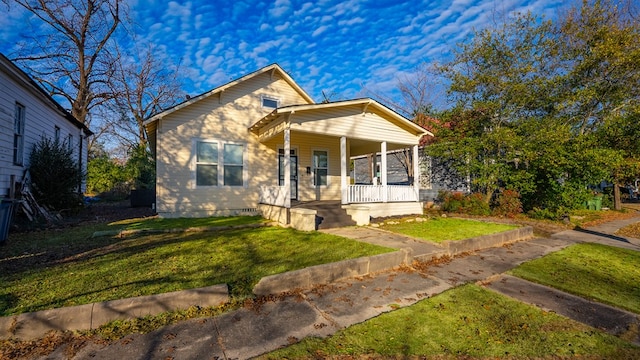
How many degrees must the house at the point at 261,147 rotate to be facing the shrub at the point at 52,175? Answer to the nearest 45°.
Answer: approximately 135° to its right

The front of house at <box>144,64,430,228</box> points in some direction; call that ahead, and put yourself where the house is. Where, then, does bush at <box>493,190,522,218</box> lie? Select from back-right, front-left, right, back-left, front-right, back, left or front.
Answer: front-left

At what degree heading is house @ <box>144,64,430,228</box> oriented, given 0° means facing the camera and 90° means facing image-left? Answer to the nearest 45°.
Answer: approximately 315°

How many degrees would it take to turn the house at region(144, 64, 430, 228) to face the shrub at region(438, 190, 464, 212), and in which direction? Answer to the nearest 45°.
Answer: approximately 45° to its left

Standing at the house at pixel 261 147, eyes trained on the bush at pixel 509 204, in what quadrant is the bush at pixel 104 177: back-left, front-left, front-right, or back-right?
back-left

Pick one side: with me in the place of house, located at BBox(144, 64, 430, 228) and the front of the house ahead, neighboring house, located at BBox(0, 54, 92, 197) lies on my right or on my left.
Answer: on my right

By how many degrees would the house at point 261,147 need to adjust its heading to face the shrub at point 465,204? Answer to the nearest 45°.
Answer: approximately 45° to its left

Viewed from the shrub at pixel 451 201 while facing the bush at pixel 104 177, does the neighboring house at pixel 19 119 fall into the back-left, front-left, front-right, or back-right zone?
front-left

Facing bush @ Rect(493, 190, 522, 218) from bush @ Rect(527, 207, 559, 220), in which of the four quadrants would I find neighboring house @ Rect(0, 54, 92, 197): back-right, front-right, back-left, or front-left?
front-left

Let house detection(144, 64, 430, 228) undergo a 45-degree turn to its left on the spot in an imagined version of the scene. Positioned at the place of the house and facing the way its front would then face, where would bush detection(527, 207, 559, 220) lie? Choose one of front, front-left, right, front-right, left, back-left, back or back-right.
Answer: front

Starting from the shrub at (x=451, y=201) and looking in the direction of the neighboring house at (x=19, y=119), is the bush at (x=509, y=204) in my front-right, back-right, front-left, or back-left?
back-left
